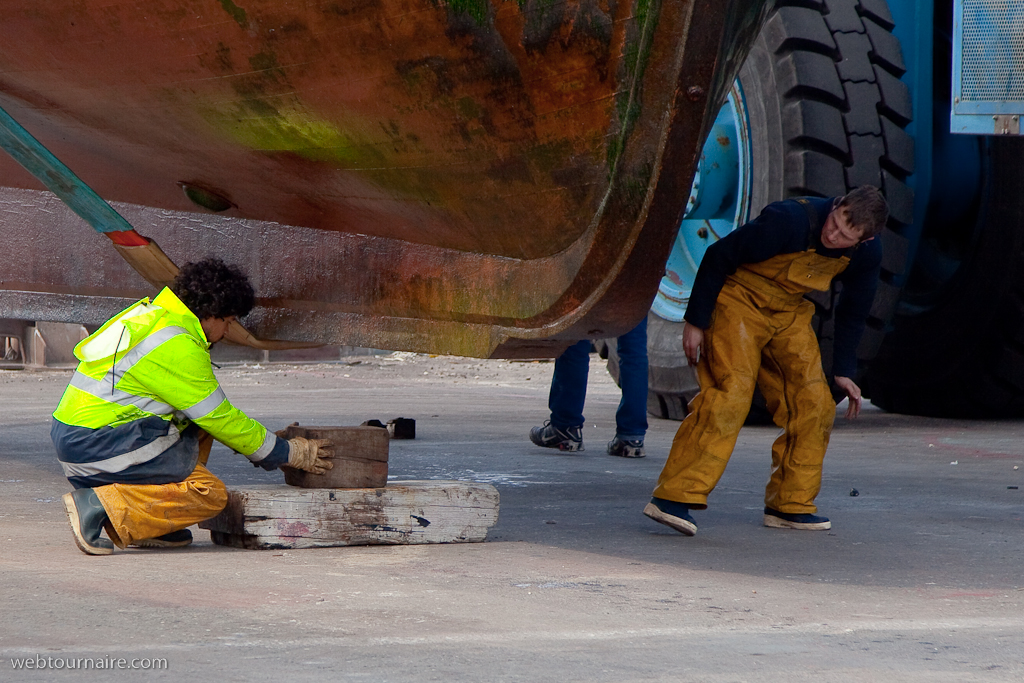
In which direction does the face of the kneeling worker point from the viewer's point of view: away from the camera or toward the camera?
away from the camera

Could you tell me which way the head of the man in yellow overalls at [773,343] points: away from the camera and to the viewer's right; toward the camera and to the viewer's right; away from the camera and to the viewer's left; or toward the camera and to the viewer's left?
toward the camera and to the viewer's left

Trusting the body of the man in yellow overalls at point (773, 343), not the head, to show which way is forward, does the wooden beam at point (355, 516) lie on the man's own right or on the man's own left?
on the man's own right
